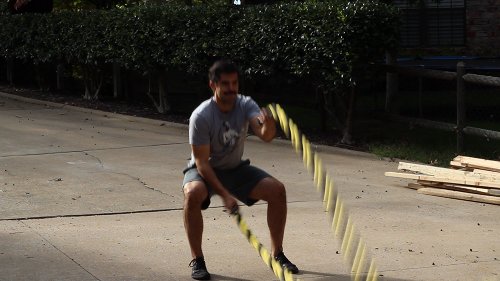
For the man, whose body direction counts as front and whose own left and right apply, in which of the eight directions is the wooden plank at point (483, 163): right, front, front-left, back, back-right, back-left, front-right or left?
left

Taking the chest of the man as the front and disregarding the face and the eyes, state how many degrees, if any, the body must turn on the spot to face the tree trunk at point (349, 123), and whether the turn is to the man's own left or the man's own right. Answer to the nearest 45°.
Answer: approximately 135° to the man's own left

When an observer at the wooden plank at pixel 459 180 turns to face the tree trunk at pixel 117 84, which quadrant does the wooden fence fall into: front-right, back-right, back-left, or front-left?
front-right

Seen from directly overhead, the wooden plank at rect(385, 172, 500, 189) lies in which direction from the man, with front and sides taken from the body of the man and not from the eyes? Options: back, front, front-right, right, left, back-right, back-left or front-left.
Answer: left

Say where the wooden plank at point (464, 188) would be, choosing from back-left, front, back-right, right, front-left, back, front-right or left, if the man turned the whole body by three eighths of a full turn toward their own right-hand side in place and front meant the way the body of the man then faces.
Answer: back-right

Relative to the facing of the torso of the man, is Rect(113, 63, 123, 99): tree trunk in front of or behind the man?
behind

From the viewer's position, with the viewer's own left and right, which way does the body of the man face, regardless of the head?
facing the viewer and to the right of the viewer

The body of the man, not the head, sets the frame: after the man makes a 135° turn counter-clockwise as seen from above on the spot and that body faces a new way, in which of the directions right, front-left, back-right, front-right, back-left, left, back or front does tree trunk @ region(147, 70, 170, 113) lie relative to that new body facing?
front

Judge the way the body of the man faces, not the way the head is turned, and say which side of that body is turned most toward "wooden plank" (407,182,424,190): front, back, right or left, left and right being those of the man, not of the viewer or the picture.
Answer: left

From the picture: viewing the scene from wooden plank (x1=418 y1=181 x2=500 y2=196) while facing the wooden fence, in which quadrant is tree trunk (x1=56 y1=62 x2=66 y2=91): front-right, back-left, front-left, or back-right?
front-left

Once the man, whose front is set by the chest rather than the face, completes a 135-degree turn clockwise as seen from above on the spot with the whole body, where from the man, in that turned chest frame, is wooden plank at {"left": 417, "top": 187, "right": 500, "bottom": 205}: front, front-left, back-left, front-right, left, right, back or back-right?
back-right

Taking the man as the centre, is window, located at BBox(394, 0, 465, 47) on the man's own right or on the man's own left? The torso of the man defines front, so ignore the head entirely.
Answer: on the man's own left

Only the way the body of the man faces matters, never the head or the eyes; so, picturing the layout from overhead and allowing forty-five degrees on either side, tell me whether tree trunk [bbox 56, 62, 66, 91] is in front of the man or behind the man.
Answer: behind
